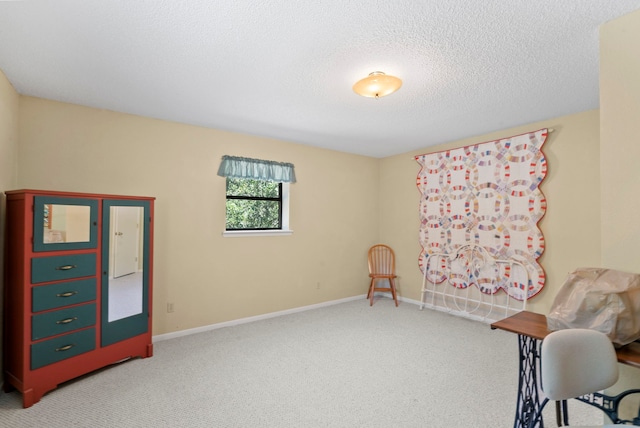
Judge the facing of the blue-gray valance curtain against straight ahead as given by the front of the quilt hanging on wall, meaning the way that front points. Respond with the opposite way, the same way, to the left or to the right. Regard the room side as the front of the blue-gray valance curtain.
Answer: to the left

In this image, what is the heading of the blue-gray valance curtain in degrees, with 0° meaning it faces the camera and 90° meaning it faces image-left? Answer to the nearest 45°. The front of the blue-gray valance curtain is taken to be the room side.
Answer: approximately 0°

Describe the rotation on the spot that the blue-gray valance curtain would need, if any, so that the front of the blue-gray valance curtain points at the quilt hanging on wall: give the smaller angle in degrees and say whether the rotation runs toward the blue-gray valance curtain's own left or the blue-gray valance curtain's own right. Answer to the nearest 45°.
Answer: approximately 90° to the blue-gray valance curtain's own left

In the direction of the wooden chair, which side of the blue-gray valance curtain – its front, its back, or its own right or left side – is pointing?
left

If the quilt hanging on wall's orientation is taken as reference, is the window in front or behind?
in front

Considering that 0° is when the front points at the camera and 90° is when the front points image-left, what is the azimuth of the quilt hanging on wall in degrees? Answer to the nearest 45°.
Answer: approximately 45°

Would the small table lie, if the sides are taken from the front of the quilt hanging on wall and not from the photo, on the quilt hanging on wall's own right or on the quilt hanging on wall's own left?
on the quilt hanging on wall's own left

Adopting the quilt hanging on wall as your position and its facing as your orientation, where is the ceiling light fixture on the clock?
The ceiling light fixture is roughly at 11 o'clock from the quilt hanging on wall.

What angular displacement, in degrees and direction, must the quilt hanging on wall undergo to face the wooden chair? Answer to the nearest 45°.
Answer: approximately 45° to its right

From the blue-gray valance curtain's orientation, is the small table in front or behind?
in front

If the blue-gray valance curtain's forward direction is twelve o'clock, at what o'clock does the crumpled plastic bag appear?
The crumpled plastic bag is roughly at 11 o'clock from the blue-gray valance curtain.
